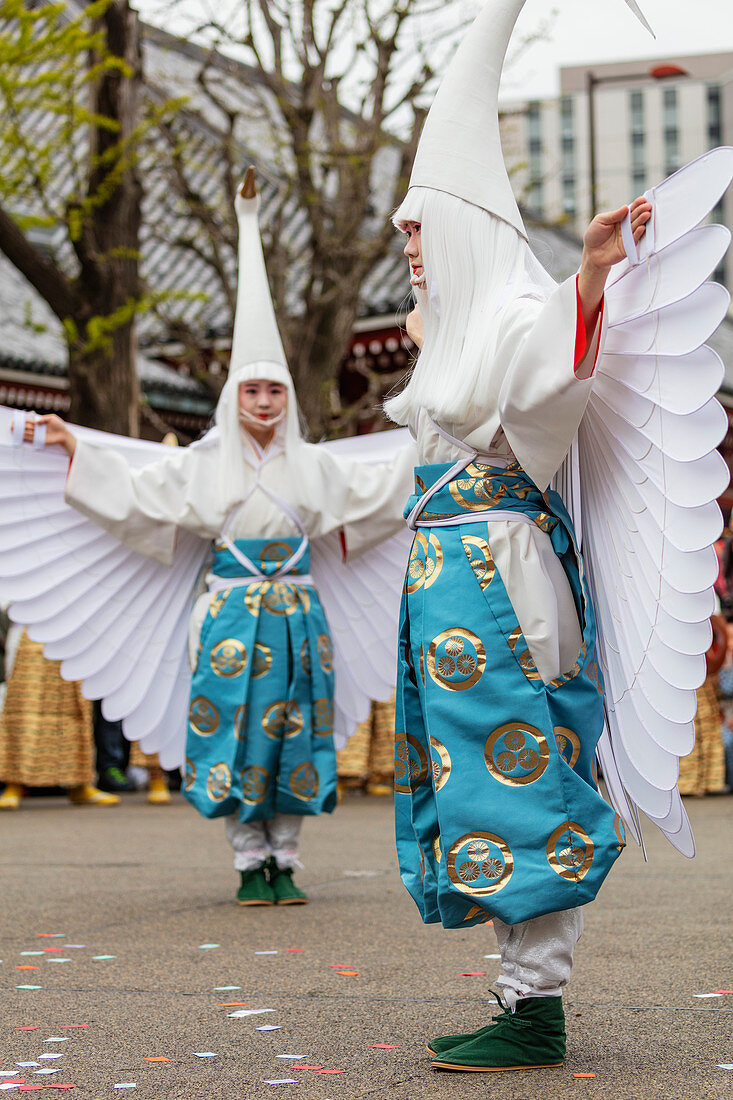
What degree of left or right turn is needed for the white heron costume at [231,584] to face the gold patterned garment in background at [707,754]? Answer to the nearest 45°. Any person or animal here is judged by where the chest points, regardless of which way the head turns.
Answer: approximately 135° to its left

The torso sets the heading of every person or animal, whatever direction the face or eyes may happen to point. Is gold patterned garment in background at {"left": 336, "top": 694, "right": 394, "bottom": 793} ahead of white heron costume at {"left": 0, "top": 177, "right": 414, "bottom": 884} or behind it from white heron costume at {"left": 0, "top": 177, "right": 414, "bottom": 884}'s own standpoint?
behind

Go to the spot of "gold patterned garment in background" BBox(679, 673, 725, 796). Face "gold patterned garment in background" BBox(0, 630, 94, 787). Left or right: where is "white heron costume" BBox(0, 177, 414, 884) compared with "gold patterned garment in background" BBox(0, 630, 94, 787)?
left

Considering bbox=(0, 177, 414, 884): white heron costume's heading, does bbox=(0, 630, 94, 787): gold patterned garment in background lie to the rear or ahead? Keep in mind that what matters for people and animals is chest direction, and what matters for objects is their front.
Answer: to the rear

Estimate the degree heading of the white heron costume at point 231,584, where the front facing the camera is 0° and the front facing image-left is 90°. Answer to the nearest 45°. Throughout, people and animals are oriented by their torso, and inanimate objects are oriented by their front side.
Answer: approximately 0°
